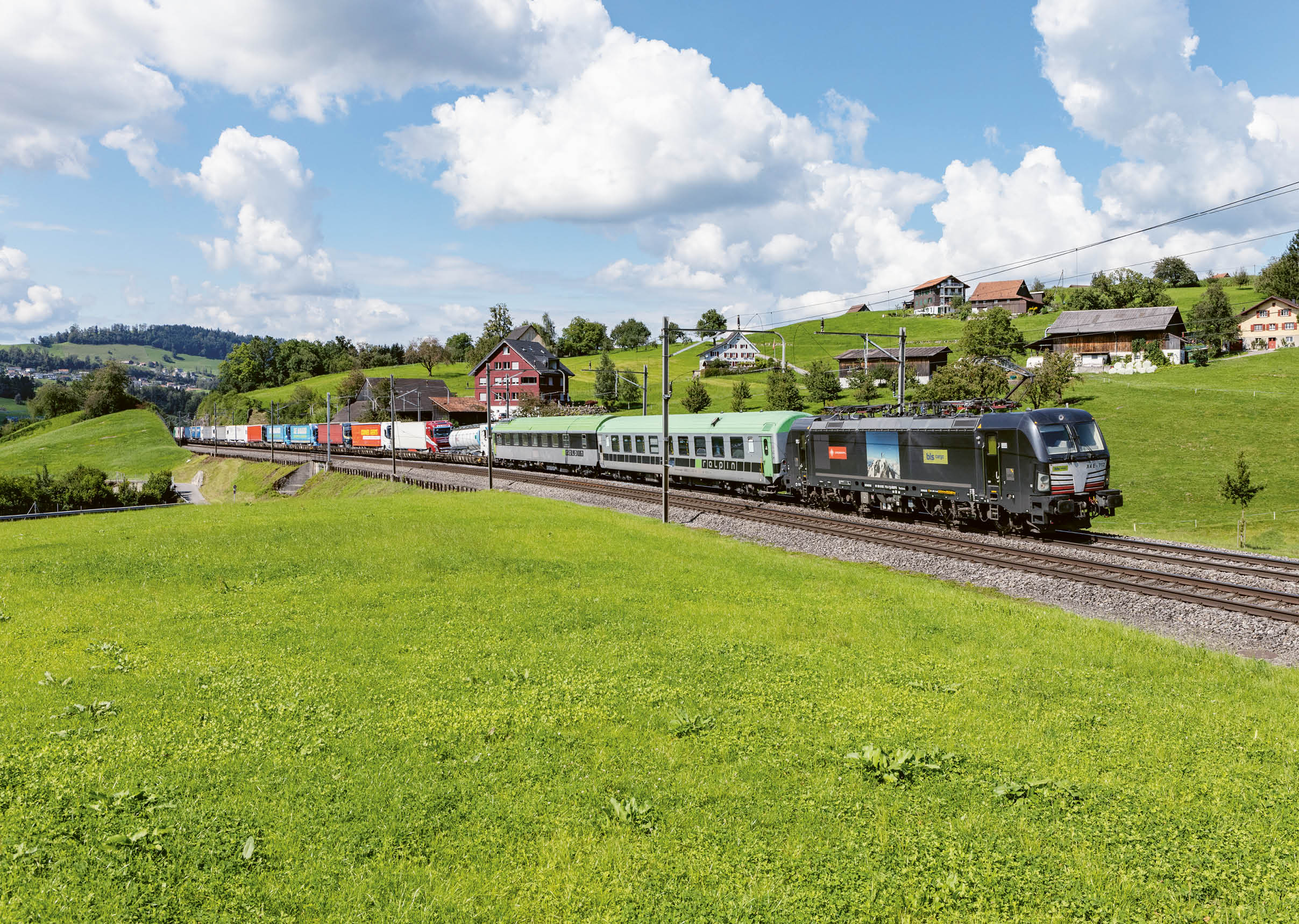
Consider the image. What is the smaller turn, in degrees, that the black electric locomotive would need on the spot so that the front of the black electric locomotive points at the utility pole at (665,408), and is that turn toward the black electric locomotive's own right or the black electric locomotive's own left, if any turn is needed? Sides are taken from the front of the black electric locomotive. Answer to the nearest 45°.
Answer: approximately 135° to the black electric locomotive's own right

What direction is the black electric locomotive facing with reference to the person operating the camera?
facing the viewer and to the right of the viewer
